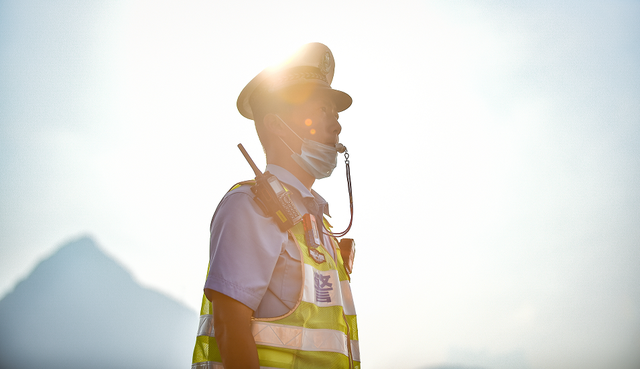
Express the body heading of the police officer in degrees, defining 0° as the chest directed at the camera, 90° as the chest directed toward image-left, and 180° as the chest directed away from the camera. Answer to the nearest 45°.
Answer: approximately 315°

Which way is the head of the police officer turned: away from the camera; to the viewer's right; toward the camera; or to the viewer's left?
to the viewer's right
